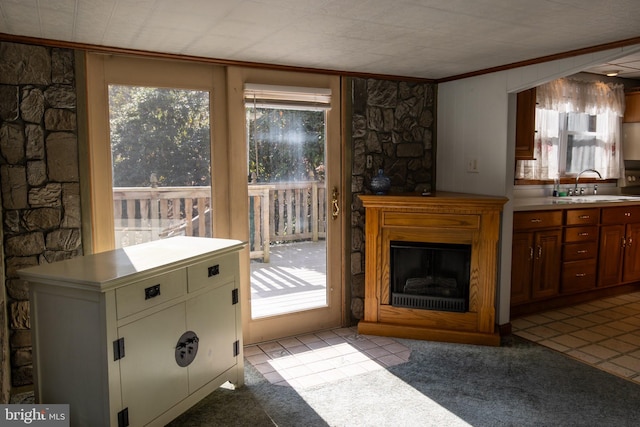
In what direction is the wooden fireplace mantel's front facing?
toward the camera

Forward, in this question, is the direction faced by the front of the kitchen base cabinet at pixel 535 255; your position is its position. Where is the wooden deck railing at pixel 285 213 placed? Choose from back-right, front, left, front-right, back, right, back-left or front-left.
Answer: right

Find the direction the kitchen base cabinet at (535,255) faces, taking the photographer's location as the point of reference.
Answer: facing the viewer and to the right of the viewer

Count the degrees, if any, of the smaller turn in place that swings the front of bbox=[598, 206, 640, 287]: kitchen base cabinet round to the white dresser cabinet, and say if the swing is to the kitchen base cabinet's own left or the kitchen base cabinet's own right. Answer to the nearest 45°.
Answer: approximately 90° to the kitchen base cabinet's own right

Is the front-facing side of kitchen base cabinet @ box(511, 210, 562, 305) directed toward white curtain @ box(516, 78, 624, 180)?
no

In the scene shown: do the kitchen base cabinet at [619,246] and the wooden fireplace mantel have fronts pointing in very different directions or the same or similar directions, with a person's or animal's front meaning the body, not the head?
same or similar directions

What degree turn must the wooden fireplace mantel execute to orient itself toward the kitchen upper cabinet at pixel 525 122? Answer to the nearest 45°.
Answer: approximately 135° to its left

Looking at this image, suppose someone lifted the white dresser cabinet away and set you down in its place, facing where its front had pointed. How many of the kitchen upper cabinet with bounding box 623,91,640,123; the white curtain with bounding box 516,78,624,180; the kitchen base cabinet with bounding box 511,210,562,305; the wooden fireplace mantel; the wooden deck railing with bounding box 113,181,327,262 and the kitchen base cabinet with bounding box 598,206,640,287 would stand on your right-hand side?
0

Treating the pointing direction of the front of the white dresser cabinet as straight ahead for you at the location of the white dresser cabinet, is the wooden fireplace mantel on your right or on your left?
on your left

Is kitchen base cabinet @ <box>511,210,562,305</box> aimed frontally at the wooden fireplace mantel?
no

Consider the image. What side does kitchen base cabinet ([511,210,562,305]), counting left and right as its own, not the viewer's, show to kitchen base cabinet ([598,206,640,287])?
left

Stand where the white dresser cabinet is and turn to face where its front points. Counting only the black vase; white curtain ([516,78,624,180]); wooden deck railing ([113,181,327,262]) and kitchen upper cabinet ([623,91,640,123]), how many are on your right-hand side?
0

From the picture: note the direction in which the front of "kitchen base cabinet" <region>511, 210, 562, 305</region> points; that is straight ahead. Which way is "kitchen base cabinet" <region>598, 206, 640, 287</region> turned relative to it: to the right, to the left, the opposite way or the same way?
the same way
